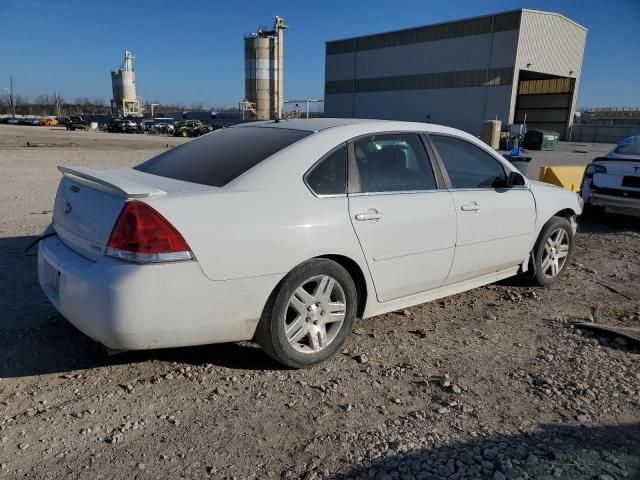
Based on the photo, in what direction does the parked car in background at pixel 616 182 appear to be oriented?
away from the camera

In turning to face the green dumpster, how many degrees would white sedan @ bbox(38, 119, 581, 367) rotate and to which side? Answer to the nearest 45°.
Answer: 0° — it already faces it

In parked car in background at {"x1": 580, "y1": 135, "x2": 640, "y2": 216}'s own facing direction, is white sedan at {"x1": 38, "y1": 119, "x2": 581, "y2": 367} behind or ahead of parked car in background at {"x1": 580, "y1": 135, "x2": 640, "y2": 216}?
behind

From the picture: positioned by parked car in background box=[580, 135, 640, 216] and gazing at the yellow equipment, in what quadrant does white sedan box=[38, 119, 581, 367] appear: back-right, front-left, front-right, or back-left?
back-left

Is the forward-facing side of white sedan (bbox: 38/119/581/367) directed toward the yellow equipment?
yes

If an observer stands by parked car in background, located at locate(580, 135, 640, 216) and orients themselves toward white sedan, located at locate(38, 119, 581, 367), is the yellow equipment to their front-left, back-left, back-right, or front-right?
back-right

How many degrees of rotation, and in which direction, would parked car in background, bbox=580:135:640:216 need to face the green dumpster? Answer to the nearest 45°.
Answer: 0° — it already faces it

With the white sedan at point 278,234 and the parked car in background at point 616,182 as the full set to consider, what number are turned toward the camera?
0

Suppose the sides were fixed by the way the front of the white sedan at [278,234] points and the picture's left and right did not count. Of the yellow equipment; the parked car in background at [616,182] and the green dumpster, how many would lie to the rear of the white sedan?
0

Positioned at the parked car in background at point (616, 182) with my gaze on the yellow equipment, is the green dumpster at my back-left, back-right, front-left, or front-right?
front-right

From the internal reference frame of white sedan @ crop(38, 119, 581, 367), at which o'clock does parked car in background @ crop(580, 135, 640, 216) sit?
The parked car in background is roughly at 12 o'clock from the white sedan.

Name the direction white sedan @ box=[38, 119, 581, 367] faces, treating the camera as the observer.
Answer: facing away from the viewer and to the right of the viewer
